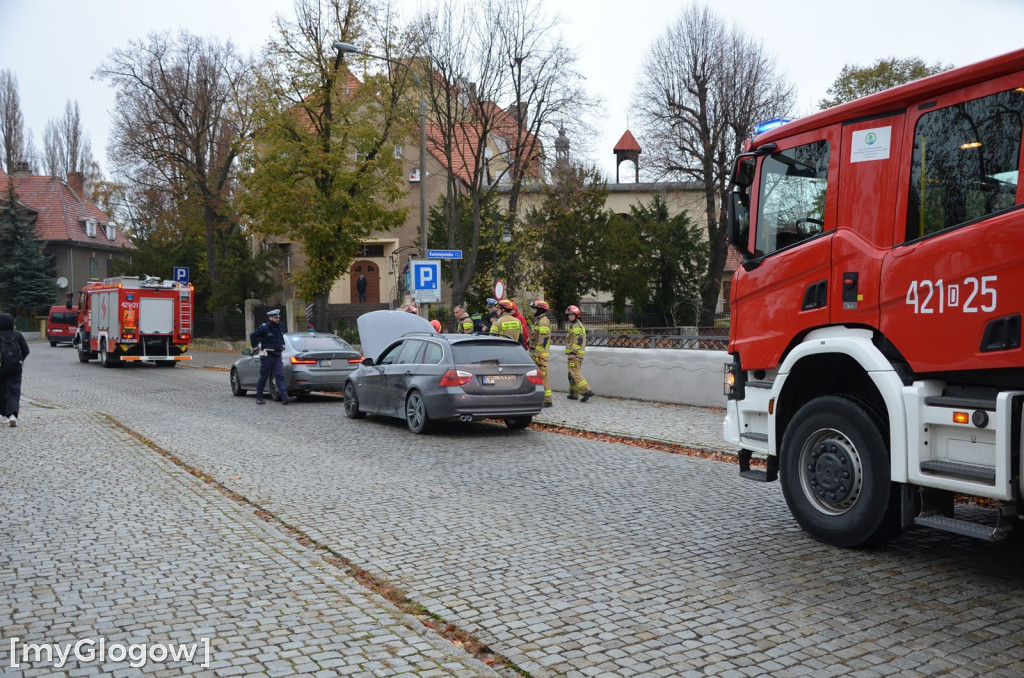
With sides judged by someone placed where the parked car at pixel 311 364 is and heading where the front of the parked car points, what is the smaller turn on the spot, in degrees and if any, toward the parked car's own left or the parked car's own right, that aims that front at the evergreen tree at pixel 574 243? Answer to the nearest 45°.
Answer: approximately 90° to the parked car's own right

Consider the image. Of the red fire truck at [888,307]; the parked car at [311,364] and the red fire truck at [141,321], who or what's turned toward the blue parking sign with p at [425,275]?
the red fire truck at [888,307]

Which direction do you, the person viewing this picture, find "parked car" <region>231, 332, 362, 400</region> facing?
facing away from the viewer and to the left of the viewer

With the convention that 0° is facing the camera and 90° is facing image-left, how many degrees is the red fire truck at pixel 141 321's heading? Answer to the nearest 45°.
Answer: approximately 135°

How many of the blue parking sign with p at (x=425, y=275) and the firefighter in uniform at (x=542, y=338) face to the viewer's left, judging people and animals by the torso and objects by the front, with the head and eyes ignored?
1

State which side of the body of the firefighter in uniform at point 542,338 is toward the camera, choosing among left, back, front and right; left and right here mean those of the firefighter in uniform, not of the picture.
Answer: left

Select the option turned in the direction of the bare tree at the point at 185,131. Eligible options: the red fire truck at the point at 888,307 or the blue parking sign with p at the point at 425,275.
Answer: the red fire truck

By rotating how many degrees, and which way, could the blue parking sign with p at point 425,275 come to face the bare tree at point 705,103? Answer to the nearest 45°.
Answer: approximately 135° to its left

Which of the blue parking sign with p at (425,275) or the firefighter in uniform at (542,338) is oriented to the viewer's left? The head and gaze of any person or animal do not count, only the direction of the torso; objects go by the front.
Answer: the firefighter in uniform

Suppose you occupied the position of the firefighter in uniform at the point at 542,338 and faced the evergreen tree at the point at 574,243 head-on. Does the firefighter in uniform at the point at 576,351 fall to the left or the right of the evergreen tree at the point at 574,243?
right
